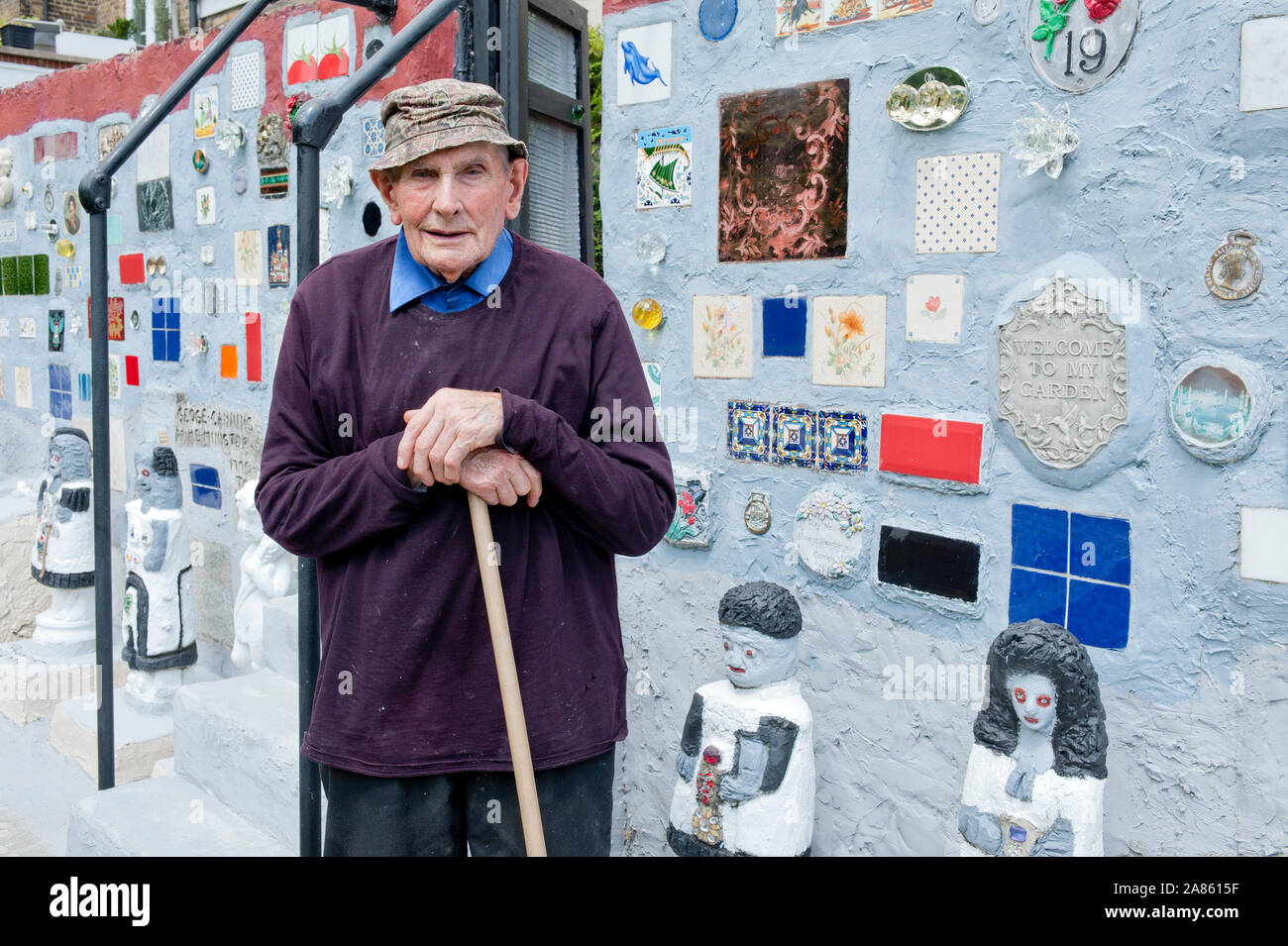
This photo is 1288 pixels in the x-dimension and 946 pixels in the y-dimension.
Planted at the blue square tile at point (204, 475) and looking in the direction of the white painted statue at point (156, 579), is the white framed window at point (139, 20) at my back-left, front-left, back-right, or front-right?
back-right

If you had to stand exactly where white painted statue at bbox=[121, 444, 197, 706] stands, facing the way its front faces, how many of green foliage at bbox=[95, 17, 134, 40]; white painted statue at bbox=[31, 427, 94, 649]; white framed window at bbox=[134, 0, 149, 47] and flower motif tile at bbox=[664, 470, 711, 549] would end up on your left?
1

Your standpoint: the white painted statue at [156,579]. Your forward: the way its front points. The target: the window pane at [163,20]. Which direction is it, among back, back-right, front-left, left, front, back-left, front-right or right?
back-right

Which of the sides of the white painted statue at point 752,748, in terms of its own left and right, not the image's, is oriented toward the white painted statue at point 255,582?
right

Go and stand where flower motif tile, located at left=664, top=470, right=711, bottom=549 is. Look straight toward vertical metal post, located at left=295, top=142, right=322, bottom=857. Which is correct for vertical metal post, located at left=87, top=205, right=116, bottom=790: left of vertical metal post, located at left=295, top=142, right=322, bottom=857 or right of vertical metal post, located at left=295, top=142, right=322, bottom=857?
right

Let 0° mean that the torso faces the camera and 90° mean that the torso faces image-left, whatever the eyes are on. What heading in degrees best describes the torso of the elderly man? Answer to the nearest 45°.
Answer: approximately 0°

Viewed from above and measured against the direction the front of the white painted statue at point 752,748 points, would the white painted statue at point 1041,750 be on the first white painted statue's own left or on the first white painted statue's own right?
on the first white painted statue's own left

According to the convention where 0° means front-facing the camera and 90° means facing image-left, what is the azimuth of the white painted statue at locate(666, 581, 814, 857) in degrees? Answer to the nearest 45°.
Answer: approximately 45°

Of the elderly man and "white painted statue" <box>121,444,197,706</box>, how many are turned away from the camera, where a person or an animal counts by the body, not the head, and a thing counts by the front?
0
